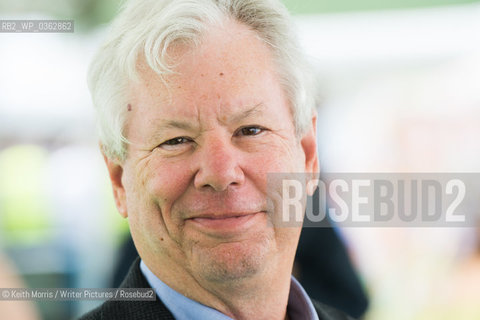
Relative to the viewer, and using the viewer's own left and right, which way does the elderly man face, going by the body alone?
facing the viewer

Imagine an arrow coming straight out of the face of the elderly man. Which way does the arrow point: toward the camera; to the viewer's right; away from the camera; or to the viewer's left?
toward the camera

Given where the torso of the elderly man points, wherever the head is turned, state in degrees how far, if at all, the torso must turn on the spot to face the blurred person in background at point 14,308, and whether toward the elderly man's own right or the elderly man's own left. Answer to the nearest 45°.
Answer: approximately 135° to the elderly man's own right

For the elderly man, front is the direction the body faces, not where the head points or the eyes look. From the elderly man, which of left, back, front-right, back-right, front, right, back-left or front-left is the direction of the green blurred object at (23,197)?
back-right

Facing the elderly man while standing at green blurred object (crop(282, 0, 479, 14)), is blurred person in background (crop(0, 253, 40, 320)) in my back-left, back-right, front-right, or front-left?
front-right

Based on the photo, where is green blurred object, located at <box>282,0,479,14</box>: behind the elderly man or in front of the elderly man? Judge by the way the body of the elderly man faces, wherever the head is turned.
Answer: behind
